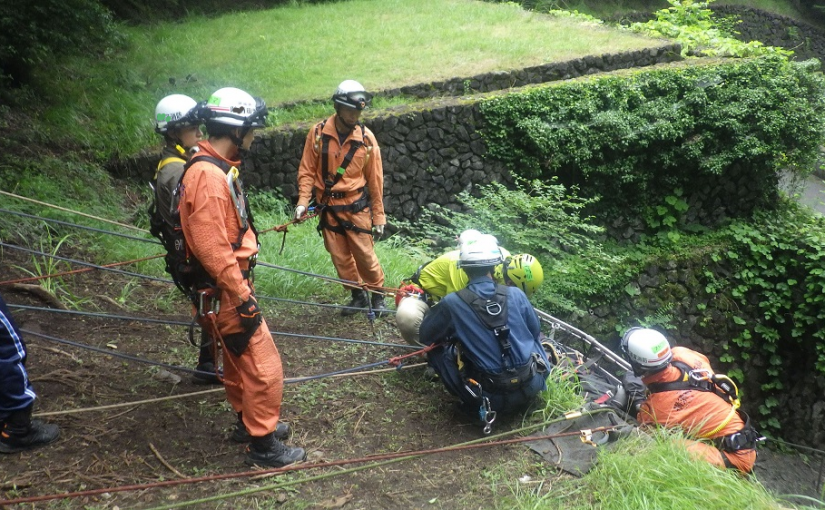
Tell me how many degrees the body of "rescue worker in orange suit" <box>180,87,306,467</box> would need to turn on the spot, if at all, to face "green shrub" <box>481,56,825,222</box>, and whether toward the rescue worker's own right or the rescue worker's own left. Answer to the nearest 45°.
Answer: approximately 45° to the rescue worker's own left

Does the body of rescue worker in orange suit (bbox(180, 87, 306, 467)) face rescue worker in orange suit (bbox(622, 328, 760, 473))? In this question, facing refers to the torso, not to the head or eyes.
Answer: yes

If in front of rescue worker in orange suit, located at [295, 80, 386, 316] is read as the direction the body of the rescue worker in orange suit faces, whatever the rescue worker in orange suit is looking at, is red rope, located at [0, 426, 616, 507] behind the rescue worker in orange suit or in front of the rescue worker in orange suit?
in front

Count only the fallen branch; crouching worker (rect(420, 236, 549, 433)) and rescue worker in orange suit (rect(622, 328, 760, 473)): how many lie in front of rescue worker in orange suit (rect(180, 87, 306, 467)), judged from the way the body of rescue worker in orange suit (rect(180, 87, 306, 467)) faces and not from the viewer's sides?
2

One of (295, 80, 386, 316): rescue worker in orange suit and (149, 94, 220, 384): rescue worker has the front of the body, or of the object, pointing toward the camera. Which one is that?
(295, 80, 386, 316): rescue worker in orange suit

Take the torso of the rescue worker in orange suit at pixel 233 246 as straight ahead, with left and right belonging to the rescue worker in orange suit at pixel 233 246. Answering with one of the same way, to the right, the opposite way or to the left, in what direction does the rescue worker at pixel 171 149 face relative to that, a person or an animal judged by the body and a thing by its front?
the same way

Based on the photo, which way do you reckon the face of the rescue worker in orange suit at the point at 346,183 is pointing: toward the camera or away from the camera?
toward the camera

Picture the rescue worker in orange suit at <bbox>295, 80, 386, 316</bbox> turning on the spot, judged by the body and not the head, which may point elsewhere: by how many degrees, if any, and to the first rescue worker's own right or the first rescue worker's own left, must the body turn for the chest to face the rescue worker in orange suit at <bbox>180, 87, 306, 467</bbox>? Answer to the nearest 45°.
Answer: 0° — they already face them

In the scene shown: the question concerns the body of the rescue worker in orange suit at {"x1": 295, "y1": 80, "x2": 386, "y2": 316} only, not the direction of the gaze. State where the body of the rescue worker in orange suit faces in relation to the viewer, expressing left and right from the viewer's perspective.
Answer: facing the viewer

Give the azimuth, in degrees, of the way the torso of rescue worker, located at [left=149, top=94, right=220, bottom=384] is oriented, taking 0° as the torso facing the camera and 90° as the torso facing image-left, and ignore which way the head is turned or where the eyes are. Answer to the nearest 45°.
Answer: approximately 270°

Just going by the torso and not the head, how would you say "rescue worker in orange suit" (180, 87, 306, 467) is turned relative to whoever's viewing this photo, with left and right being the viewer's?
facing to the right of the viewer

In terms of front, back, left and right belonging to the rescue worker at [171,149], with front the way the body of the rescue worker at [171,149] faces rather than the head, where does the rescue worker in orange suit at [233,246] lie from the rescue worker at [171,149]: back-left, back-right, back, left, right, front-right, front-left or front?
right

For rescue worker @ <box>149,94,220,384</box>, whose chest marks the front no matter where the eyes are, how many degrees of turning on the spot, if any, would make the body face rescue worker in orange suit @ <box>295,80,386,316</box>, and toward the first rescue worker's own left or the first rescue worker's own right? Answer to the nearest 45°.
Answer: approximately 45° to the first rescue worker's own left

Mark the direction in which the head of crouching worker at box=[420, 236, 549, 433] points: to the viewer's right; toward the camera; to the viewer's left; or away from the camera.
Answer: away from the camera

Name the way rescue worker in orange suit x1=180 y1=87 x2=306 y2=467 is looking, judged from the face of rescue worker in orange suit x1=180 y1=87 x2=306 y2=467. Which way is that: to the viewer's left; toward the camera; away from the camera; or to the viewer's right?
to the viewer's right

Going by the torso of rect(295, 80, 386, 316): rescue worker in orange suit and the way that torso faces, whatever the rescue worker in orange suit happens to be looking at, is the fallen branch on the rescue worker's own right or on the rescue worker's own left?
on the rescue worker's own right

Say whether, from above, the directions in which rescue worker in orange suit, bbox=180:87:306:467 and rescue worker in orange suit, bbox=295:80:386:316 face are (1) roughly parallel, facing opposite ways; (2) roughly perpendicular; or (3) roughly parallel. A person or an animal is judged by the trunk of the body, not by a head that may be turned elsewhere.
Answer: roughly perpendicular
